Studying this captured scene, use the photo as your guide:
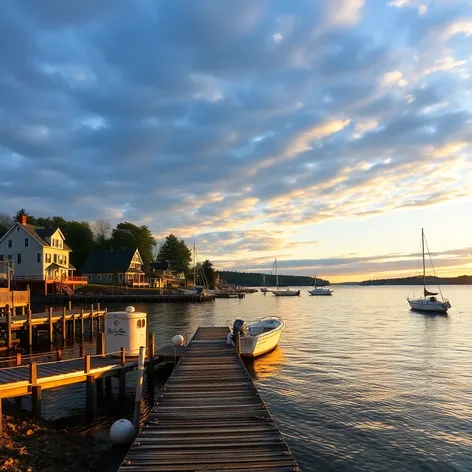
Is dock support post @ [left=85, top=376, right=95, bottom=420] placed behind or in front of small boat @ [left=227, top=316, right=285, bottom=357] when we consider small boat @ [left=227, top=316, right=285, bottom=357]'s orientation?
behind

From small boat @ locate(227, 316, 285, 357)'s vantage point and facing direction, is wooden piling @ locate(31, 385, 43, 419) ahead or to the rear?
to the rear

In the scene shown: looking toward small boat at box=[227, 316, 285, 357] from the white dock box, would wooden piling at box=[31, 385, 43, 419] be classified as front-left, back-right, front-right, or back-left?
back-right

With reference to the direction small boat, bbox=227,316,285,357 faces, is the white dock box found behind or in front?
behind
